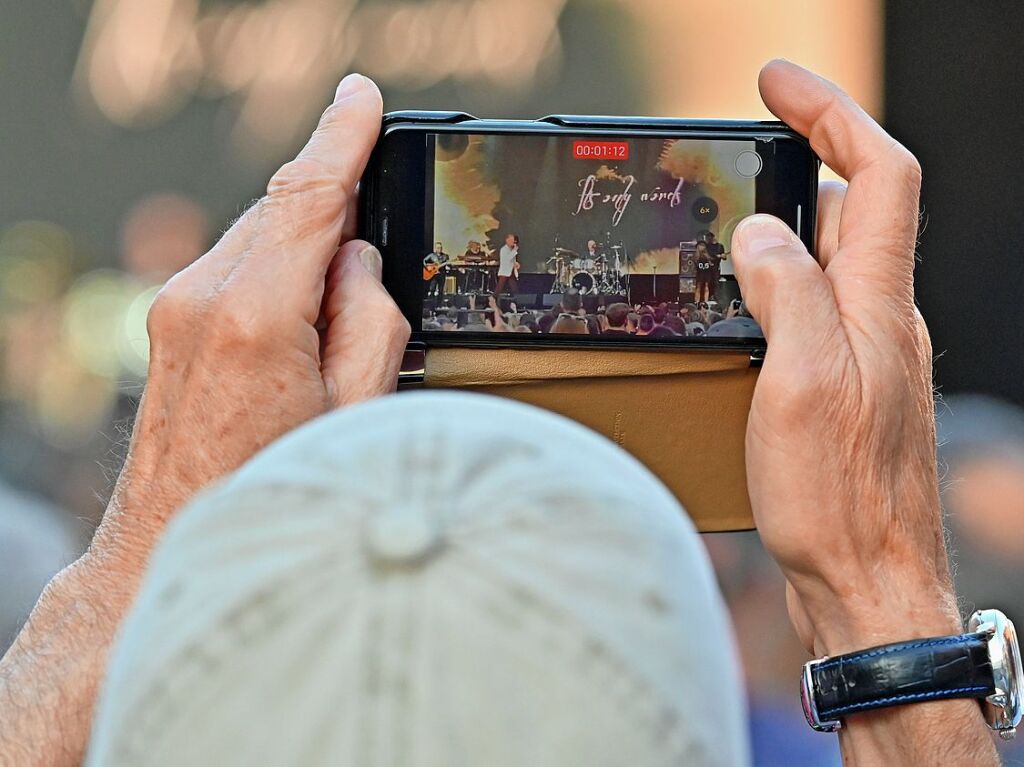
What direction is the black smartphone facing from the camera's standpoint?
toward the camera
